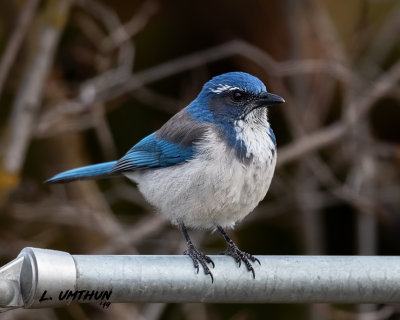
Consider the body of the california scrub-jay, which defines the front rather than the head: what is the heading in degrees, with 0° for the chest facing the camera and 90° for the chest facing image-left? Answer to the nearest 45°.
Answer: approximately 315°
